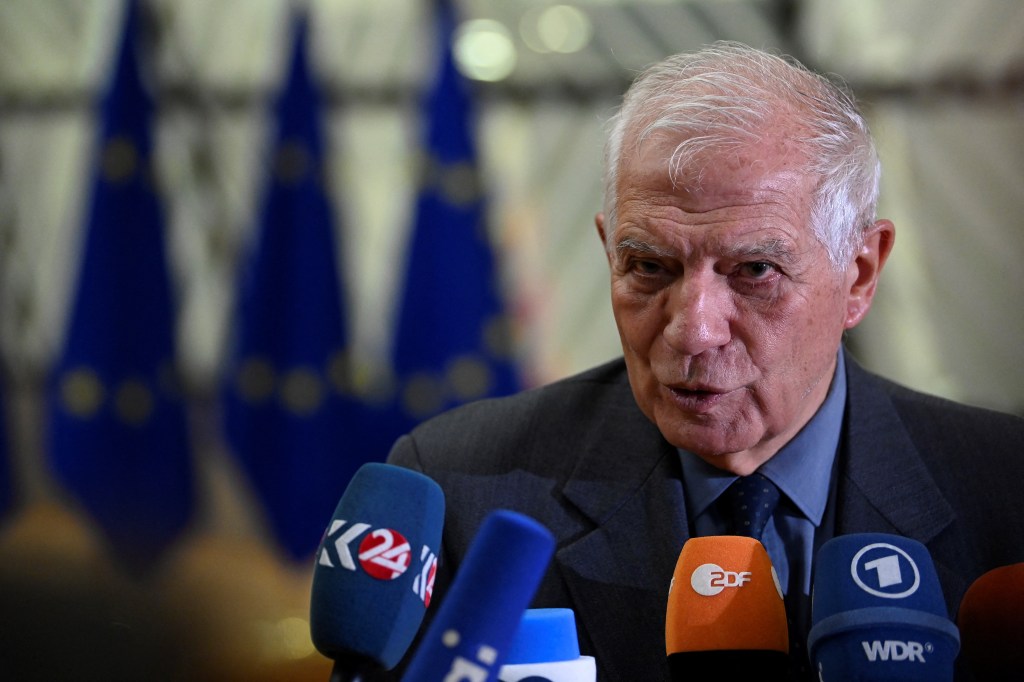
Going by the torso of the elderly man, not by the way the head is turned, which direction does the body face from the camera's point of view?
toward the camera

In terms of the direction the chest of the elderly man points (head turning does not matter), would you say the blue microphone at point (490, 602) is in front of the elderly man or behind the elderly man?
in front

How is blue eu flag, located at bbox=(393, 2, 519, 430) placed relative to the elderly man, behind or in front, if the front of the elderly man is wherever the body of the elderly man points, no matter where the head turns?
behind

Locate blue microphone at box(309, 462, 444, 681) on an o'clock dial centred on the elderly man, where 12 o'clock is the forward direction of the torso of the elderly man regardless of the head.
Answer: The blue microphone is roughly at 1 o'clock from the elderly man.

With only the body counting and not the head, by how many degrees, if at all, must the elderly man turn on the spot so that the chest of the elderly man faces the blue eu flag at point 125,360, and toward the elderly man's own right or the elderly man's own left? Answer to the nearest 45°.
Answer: approximately 135° to the elderly man's own right

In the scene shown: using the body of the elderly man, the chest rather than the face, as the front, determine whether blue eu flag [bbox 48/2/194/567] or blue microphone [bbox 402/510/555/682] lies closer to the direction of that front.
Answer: the blue microphone

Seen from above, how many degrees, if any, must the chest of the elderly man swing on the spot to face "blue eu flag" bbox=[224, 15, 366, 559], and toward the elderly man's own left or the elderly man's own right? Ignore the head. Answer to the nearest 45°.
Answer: approximately 135° to the elderly man's own right
